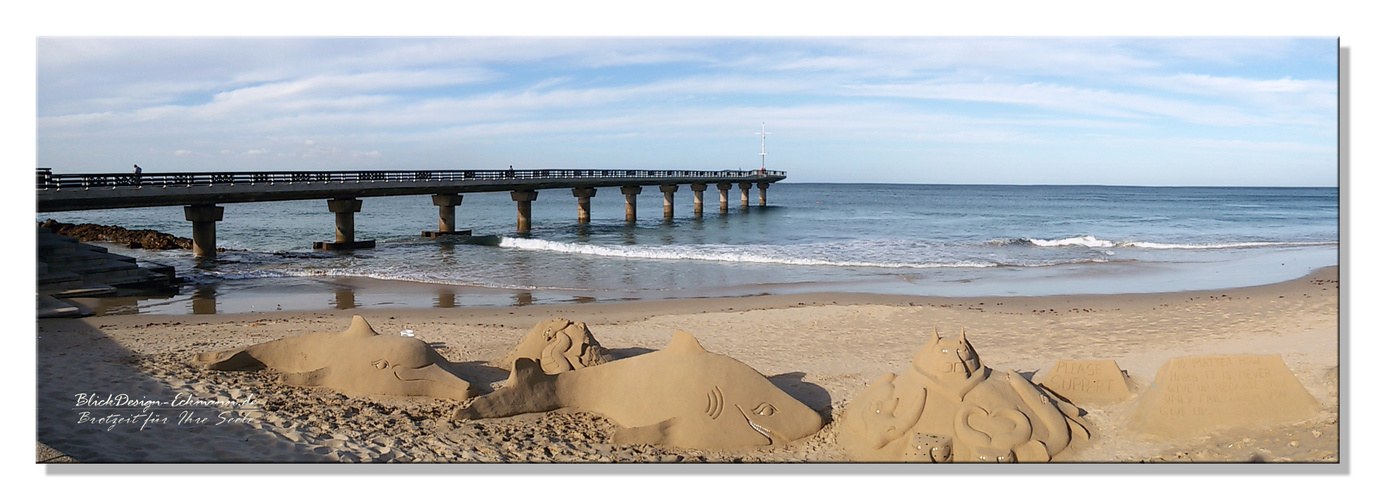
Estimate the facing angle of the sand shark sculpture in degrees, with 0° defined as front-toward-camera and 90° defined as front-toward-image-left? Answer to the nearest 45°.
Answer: approximately 270°

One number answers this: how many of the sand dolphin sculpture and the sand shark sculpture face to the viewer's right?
2

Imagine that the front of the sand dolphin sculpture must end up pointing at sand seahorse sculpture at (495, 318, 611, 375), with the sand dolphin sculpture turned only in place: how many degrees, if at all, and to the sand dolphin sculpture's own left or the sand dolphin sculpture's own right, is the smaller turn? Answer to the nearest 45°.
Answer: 0° — it already faces it

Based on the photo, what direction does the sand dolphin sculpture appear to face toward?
to the viewer's right

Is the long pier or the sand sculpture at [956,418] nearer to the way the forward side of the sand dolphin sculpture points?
the sand sculpture

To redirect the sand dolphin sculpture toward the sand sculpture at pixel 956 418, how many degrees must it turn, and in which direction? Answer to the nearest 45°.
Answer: approximately 45° to its right

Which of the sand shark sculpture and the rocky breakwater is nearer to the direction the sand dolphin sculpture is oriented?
the sand shark sculpture

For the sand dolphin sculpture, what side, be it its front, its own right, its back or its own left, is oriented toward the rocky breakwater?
left

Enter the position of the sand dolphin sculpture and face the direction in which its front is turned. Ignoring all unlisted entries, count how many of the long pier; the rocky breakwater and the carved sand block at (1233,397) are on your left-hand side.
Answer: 2

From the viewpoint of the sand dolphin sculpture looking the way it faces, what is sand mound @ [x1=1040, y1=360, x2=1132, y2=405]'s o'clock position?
The sand mound is roughly at 1 o'clock from the sand dolphin sculpture.

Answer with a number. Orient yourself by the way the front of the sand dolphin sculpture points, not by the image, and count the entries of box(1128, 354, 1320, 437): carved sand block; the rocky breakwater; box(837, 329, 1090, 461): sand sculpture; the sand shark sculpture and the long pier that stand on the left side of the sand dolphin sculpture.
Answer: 2
